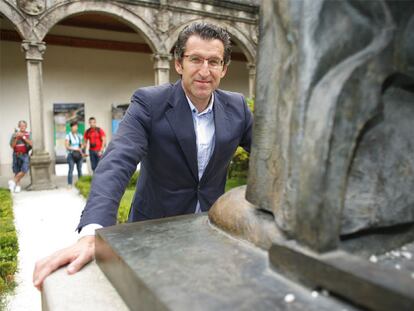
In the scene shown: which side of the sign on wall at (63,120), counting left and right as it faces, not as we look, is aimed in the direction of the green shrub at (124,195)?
front

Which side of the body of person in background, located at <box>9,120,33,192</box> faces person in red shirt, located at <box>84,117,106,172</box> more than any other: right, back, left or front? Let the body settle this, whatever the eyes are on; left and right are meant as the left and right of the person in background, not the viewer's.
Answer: left

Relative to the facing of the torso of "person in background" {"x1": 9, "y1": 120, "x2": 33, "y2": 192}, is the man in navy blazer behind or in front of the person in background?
in front

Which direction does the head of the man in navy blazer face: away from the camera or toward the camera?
toward the camera

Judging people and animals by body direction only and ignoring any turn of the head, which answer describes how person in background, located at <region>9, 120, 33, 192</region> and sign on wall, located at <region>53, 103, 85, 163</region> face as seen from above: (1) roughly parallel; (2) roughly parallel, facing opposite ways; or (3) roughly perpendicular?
roughly parallel

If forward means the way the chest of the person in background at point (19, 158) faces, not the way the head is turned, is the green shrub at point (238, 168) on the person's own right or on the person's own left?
on the person's own left

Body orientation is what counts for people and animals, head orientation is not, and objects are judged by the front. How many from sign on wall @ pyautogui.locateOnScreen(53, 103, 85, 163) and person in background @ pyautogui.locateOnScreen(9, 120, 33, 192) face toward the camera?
2

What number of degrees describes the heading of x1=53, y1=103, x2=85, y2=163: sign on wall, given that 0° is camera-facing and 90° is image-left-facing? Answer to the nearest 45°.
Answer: approximately 0°

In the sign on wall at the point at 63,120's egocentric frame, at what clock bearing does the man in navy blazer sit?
The man in navy blazer is roughly at 12 o'clock from the sign on wall.

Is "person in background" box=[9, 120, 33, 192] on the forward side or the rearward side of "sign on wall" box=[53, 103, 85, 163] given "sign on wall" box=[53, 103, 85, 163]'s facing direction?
on the forward side
